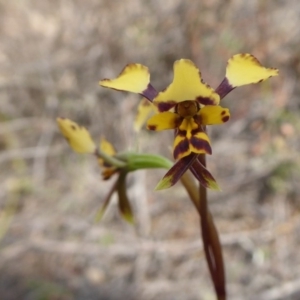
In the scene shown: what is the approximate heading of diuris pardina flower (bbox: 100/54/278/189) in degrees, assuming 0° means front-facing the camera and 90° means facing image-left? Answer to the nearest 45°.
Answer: approximately 0°
